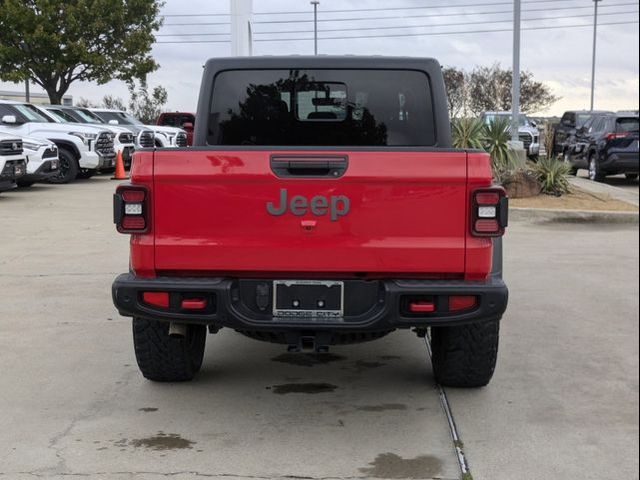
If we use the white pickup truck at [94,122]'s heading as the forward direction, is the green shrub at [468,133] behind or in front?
in front

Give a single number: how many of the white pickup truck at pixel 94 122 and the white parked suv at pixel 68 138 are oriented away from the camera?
0

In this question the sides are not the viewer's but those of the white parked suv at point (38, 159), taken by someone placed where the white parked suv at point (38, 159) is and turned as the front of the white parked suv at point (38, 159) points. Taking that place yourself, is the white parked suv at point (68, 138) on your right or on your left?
on your left

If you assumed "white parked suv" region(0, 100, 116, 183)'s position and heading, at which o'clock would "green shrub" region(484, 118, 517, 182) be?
The green shrub is roughly at 12 o'clock from the white parked suv.

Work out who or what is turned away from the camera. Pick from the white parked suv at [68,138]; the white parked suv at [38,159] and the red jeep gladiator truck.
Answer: the red jeep gladiator truck

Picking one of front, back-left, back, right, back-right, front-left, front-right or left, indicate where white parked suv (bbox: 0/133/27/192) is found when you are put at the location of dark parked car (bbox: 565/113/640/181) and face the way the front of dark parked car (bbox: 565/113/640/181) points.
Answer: left

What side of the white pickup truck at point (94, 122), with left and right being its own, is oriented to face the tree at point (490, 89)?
left

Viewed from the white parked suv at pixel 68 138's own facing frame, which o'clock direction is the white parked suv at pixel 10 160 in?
the white parked suv at pixel 10 160 is roughly at 2 o'clock from the white parked suv at pixel 68 138.

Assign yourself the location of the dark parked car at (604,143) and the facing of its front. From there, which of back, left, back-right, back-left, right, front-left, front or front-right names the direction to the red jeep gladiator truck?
back-left

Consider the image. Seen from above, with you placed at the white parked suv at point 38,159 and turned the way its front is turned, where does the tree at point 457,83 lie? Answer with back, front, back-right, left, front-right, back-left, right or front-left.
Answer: left

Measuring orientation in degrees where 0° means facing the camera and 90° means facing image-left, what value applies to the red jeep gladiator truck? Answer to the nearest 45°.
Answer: approximately 180°

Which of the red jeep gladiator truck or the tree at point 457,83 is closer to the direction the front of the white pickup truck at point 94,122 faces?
the red jeep gladiator truck

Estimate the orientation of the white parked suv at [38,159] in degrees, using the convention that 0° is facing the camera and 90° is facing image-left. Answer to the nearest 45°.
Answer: approximately 315°

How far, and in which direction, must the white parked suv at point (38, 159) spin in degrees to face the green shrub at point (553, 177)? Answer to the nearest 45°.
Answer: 0° — it already faces it

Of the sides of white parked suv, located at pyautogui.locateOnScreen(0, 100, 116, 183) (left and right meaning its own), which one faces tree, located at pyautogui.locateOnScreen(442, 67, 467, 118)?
left

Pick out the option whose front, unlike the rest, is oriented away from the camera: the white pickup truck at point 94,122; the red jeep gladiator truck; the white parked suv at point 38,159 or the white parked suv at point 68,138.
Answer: the red jeep gladiator truck

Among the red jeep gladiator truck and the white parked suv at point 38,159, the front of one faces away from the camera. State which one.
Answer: the red jeep gladiator truck

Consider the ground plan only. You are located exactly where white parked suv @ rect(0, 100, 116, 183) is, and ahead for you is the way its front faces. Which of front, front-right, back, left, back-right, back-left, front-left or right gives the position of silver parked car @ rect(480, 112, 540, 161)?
front-left

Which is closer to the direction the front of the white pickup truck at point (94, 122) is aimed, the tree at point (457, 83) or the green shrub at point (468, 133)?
the green shrub
